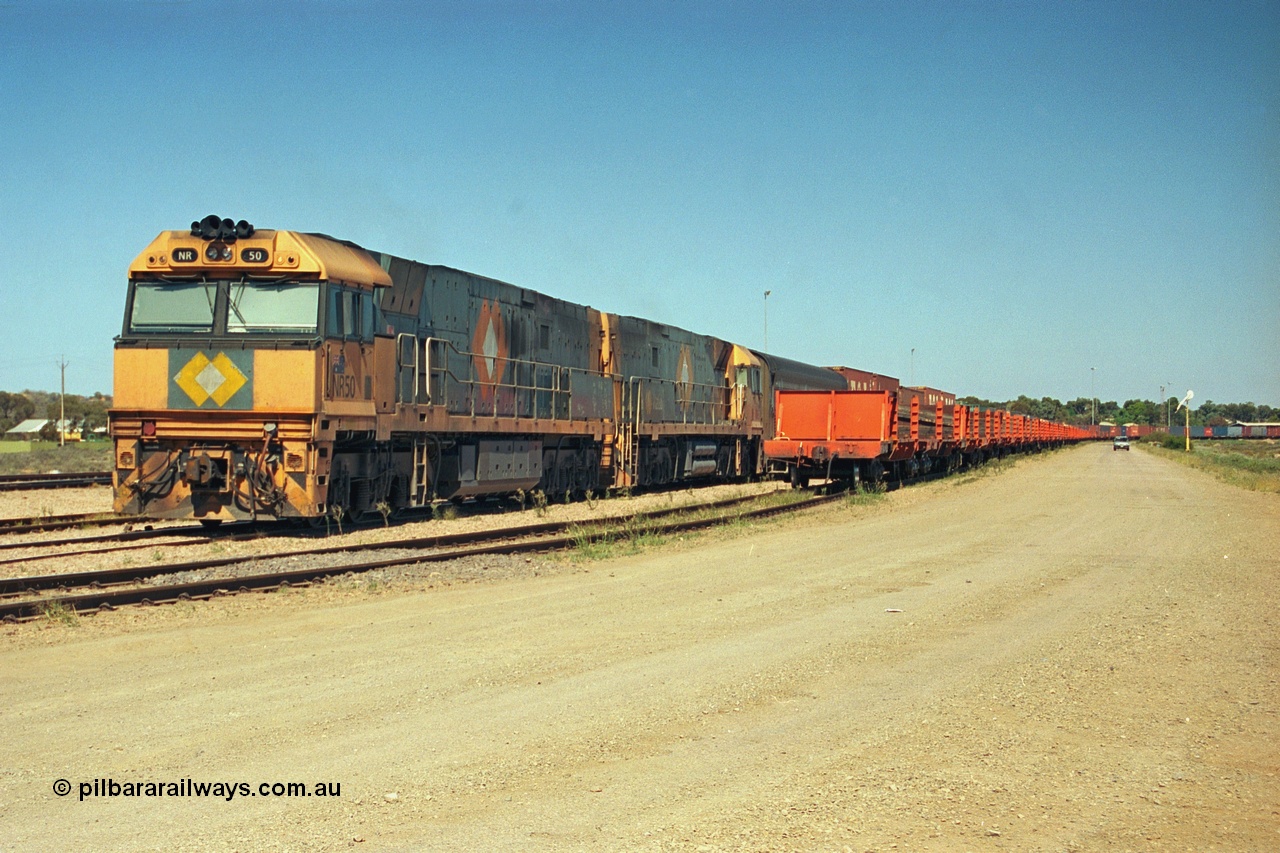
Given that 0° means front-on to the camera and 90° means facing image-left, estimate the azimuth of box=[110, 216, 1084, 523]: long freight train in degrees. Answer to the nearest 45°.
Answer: approximately 45°

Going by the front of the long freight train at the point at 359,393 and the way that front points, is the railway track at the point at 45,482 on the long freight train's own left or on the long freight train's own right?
on the long freight train's own right
